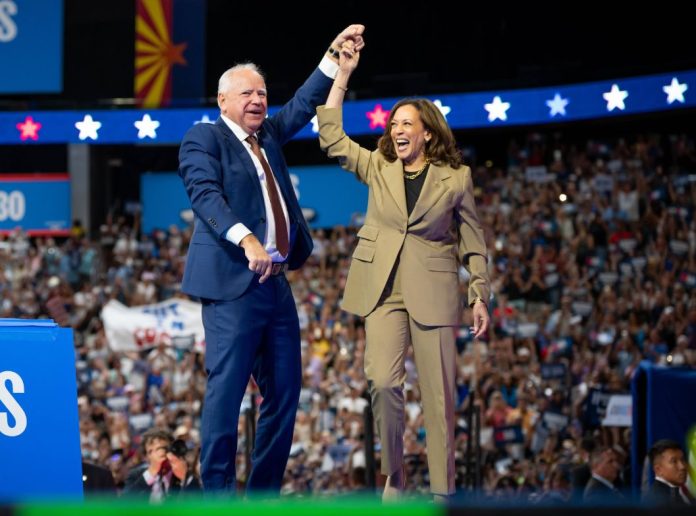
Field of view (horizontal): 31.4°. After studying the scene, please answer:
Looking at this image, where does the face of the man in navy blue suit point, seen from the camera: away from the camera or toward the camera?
toward the camera

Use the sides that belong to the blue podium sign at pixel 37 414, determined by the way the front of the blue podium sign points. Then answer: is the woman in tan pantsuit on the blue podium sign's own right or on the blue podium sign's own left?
on the blue podium sign's own left

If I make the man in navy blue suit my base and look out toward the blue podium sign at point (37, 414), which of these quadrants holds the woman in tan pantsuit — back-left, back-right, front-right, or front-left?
back-left

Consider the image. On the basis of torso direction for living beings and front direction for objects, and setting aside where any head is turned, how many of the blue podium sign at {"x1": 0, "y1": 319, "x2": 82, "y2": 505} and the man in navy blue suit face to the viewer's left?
0

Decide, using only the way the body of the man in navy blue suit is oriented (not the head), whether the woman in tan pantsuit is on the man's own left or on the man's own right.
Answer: on the man's own left

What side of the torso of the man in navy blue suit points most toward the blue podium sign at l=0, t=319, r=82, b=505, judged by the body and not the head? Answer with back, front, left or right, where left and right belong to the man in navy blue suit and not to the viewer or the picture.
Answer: right

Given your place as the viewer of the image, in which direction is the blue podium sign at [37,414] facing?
facing the viewer

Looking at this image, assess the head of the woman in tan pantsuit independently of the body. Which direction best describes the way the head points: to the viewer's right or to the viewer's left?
to the viewer's left

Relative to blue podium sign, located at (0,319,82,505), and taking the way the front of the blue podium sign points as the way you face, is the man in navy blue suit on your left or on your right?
on your left

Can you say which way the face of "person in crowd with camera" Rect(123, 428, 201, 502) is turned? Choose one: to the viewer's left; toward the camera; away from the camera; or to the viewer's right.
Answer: toward the camera
